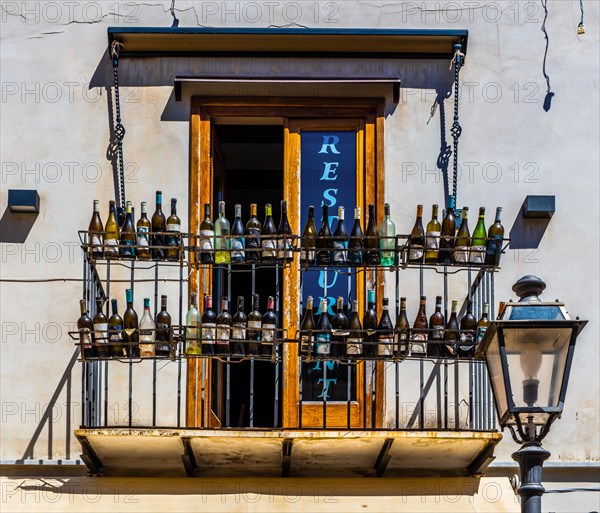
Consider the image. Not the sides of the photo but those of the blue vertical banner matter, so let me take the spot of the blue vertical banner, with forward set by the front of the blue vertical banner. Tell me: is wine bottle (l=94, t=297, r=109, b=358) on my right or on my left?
on my right

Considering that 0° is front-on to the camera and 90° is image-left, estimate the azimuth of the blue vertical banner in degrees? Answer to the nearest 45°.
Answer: approximately 0°

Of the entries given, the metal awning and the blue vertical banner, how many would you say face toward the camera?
2

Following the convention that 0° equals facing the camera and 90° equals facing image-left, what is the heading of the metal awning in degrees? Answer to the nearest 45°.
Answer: approximately 0°
